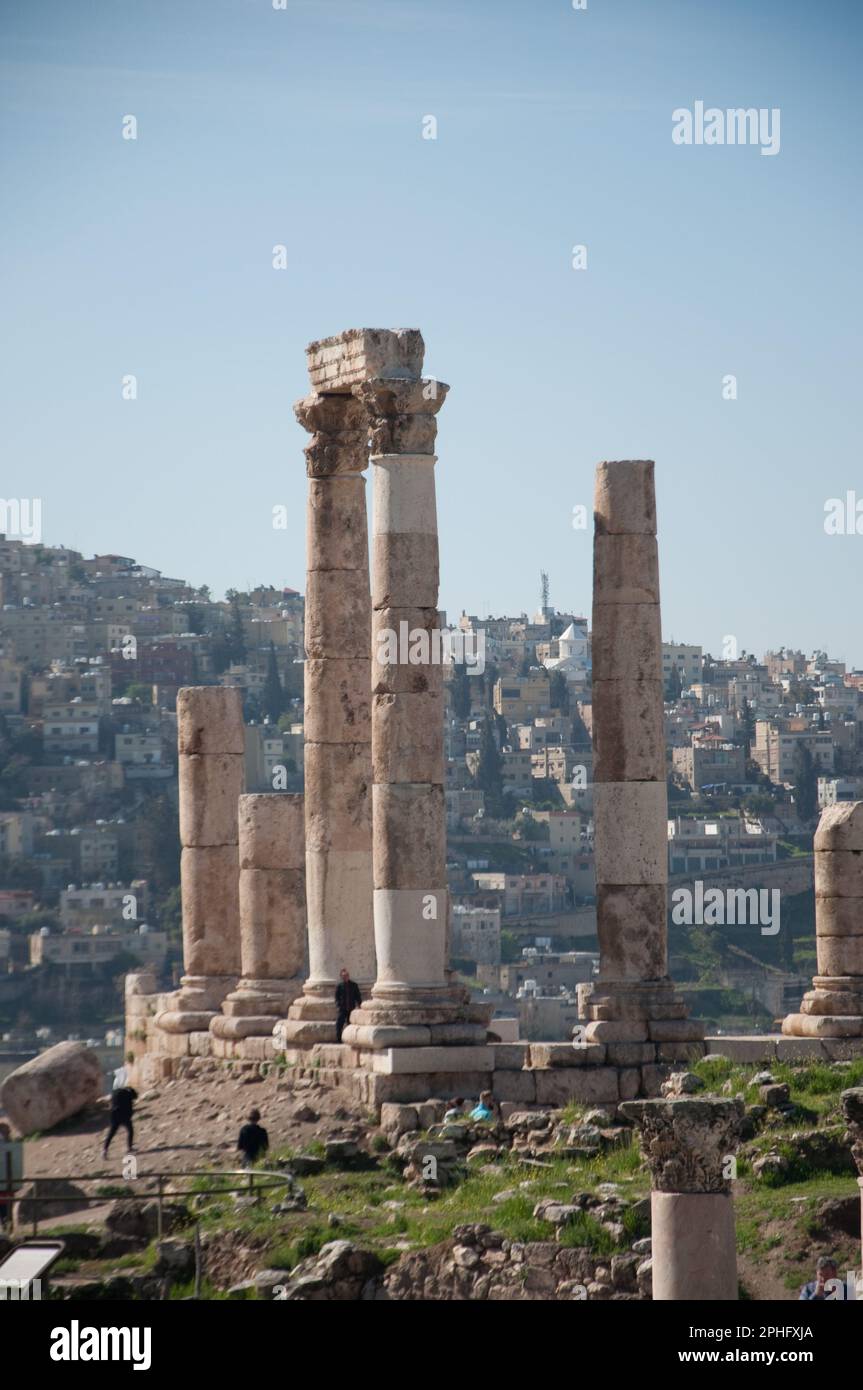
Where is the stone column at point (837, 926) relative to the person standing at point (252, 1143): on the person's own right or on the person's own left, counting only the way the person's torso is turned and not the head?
on the person's own right

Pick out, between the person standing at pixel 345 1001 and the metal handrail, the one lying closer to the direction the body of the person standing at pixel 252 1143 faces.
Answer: the person standing

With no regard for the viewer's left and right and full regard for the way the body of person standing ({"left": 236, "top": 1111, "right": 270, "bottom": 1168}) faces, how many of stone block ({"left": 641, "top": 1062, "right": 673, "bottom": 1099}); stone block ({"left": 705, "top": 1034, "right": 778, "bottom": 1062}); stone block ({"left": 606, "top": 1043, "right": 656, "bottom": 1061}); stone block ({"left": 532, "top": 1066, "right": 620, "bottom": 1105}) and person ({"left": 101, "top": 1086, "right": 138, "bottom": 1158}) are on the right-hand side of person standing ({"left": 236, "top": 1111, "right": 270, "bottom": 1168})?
4

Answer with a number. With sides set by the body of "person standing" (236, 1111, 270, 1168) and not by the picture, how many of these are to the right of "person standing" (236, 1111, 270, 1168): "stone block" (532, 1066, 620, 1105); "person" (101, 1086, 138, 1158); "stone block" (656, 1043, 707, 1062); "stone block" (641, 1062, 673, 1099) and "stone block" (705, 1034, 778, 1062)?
4

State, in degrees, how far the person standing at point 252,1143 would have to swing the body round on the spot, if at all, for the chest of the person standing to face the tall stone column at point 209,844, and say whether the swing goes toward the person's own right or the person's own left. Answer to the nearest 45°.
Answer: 0° — they already face it

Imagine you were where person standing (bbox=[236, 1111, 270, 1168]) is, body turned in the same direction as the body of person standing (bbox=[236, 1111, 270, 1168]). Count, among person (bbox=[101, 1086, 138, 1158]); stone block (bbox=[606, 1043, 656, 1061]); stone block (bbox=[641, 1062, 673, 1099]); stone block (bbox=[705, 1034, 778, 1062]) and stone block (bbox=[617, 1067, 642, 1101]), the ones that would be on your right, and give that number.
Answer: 4

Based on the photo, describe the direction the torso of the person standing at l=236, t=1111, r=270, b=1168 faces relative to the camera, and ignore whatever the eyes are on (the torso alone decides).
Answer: away from the camera

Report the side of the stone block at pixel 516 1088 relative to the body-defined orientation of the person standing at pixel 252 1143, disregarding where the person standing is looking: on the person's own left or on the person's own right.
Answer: on the person's own right

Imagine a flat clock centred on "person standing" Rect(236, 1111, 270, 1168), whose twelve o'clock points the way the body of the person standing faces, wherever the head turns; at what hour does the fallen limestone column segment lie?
The fallen limestone column segment is roughly at 11 o'clock from the person standing.

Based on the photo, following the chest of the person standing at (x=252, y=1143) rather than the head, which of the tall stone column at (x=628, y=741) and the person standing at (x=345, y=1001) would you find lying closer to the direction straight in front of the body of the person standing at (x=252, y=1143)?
the person standing

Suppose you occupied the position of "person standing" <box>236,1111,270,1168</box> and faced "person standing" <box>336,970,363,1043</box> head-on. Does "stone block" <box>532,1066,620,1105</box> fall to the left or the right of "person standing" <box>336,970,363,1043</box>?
right
